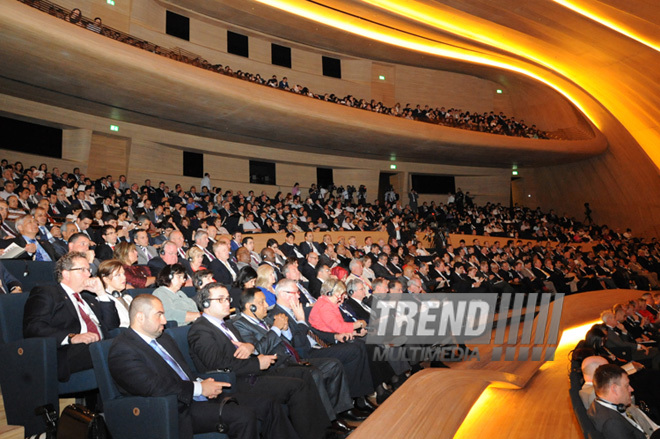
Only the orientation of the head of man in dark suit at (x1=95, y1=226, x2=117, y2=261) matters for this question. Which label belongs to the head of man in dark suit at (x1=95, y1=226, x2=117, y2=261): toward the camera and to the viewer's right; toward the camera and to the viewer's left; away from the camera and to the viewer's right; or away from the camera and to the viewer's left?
toward the camera and to the viewer's right

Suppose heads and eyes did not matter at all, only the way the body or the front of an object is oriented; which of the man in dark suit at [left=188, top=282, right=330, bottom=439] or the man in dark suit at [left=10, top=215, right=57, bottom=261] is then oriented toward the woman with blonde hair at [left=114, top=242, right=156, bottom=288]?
the man in dark suit at [left=10, top=215, right=57, bottom=261]

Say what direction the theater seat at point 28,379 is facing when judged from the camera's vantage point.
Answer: facing to the right of the viewer

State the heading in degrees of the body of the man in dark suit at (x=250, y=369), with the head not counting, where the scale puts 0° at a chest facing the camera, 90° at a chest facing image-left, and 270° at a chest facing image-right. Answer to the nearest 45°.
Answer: approximately 270°

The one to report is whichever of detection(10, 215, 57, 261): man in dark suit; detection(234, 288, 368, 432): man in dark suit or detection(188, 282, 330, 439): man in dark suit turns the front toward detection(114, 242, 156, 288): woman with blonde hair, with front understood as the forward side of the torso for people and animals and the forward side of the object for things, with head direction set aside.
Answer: detection(10, 215, 57, 261): man in dark suit

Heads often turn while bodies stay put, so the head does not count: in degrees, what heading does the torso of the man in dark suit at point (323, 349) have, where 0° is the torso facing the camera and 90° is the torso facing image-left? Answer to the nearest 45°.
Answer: approximately 270°

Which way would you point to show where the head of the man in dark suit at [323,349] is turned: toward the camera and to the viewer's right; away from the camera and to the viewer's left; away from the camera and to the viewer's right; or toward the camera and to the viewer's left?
toward the camera and to the viewer's right

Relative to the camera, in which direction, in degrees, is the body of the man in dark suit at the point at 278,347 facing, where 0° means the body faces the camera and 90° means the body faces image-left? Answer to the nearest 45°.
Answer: approximately 270°

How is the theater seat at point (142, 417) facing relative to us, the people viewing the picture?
facing to the right of the viewer

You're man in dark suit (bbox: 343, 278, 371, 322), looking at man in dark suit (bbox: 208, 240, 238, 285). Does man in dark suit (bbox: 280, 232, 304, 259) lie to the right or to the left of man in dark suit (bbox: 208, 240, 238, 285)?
right

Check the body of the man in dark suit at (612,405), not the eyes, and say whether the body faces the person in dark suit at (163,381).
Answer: no
